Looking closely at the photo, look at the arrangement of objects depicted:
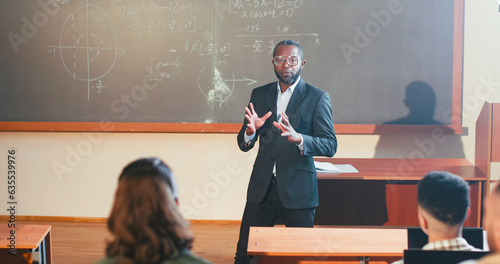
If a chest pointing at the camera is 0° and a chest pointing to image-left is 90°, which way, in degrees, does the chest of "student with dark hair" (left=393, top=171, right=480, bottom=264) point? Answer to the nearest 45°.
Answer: approximately 135°

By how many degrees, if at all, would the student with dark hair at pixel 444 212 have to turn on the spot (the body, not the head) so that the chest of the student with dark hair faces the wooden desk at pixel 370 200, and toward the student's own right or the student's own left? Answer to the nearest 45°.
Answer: approximately 45° to the student's own right

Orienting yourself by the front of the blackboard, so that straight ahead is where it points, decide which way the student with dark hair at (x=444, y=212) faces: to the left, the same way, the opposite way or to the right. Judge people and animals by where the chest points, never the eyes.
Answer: the opposite way

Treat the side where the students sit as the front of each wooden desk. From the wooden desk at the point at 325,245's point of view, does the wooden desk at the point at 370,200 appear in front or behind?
behind

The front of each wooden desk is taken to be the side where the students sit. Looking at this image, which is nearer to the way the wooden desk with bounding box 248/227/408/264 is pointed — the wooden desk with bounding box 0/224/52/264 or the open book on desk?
the wooden desk

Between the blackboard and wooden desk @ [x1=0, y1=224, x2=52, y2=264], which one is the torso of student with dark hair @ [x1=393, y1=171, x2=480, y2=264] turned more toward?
the blackboard
